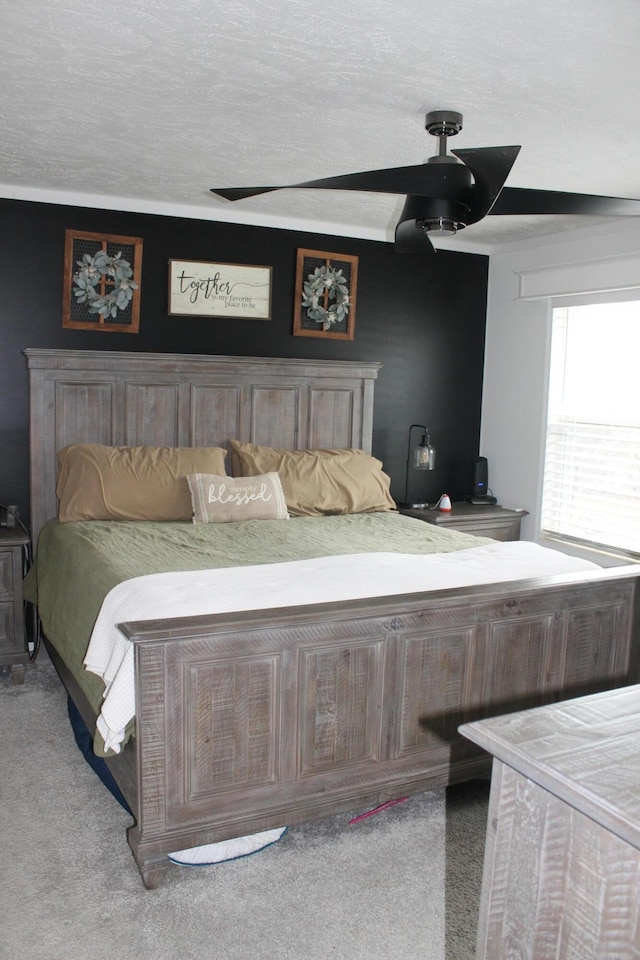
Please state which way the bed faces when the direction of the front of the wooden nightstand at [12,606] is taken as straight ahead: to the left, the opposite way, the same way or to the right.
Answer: the same way

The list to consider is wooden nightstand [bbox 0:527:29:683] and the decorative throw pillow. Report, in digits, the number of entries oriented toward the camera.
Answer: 2

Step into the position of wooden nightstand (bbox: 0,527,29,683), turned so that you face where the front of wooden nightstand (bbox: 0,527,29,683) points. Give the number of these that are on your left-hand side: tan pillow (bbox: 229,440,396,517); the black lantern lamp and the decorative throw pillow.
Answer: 3

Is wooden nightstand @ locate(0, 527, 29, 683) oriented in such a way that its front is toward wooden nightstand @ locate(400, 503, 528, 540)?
no

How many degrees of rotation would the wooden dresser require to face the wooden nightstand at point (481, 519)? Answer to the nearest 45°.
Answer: approximately 45° to its right

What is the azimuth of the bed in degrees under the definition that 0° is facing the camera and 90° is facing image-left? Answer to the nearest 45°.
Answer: approximately 315°

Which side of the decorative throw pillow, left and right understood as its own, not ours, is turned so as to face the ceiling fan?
front

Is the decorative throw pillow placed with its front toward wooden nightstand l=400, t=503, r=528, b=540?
no

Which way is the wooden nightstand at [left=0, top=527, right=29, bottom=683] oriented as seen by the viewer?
toward the camera

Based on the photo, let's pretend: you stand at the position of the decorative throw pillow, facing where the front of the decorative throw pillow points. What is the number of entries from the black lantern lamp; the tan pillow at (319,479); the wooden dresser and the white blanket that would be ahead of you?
2

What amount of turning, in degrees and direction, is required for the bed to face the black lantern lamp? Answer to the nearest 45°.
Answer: approximately 135° to its left

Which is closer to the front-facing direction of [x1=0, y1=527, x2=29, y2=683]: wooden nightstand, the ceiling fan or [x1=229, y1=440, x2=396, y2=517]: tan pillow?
the ceiling fan

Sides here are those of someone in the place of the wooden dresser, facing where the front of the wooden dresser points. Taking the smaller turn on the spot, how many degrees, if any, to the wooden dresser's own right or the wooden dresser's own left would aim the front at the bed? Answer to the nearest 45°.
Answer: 0° — it already faces it

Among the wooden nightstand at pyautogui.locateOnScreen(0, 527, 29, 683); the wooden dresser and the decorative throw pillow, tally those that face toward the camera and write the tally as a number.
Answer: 2

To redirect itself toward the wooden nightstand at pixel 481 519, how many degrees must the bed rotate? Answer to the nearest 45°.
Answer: approximately 135° to its left

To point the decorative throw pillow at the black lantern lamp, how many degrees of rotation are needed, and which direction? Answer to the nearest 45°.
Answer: approximately 135° to its left

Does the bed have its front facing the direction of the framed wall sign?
no

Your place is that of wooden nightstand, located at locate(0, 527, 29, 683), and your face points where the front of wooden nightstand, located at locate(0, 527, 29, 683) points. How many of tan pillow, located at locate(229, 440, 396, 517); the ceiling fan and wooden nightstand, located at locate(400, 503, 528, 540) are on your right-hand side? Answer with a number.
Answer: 0

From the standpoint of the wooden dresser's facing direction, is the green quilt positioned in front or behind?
in front
